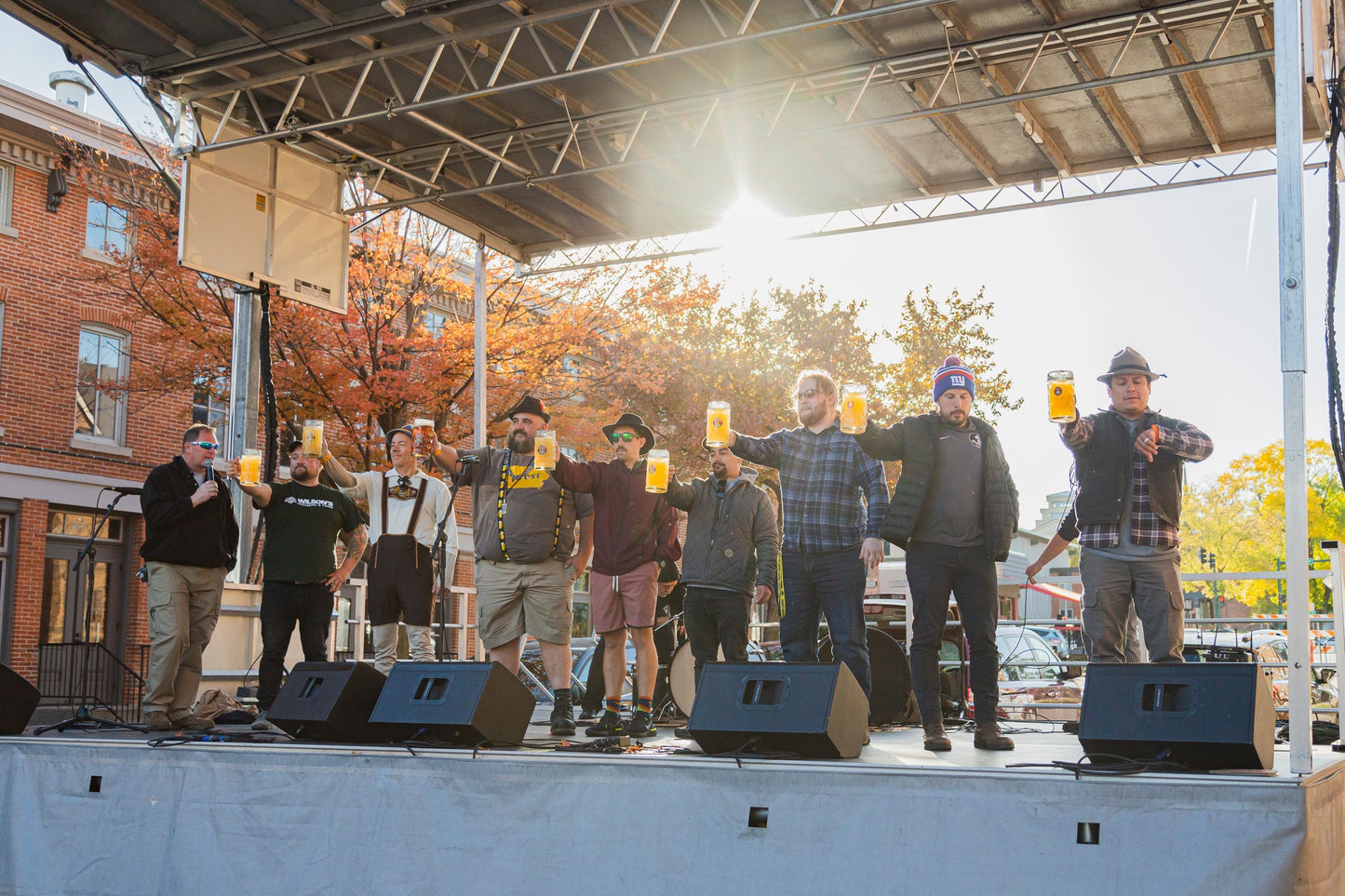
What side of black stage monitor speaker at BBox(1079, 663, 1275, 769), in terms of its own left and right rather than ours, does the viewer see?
back

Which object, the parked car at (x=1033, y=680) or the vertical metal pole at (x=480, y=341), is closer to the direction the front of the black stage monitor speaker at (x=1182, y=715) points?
the parked car

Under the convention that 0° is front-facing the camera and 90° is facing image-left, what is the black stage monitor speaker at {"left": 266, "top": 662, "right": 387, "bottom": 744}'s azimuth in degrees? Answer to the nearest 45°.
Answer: approximately 225°

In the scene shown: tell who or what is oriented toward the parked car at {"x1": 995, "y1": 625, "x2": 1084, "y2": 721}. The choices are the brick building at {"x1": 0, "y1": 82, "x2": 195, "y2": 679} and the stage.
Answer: the brick building

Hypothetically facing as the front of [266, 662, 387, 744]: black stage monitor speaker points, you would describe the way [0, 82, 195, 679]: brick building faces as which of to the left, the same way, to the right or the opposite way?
to the right

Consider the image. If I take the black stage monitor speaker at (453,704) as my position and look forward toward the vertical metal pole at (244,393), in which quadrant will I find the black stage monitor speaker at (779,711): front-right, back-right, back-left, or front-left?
back-right

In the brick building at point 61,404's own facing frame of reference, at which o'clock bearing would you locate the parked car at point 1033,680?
The parked car is roughly at 12 o'clock from the brick building.

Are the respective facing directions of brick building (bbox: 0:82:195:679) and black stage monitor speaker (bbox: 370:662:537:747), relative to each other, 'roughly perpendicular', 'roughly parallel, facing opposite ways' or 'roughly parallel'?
roughly perpendicular

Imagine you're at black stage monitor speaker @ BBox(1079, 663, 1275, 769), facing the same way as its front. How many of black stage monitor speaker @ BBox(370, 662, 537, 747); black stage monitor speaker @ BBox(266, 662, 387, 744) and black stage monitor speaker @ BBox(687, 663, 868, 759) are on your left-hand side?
3

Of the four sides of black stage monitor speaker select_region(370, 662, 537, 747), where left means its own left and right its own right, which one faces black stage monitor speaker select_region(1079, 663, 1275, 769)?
right

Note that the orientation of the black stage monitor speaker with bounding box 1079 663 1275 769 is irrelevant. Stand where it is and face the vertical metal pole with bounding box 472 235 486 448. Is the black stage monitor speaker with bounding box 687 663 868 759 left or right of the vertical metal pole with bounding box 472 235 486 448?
left

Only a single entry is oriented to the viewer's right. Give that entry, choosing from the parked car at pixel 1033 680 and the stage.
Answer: the parked car

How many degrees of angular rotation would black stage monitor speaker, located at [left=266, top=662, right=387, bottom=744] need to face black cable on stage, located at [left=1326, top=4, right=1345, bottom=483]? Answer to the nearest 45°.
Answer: approximately 90° to its right
